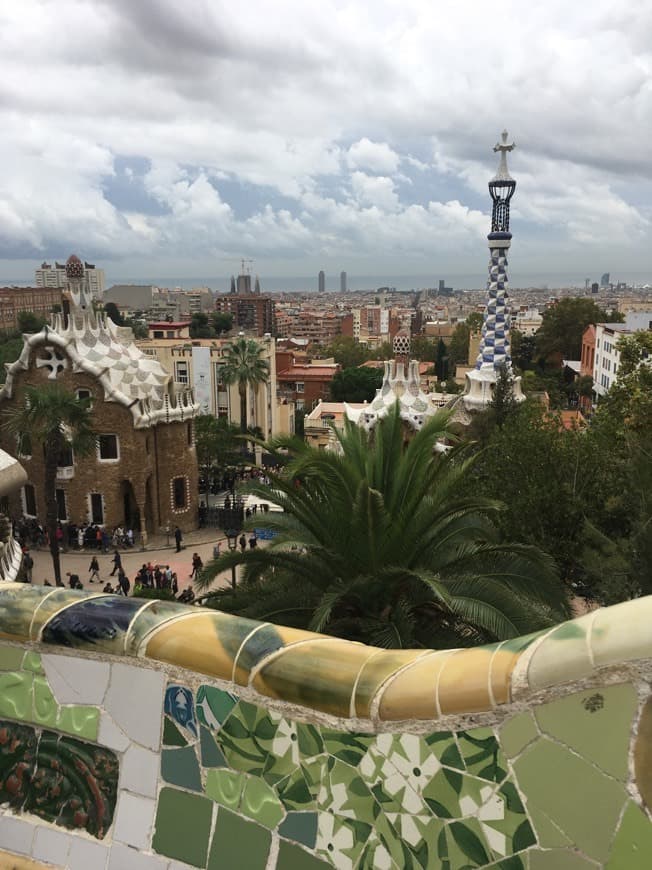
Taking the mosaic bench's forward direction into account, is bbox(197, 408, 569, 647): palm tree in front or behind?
behind

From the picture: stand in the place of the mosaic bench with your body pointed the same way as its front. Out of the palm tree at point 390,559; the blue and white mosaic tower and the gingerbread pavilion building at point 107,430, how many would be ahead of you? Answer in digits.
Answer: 0

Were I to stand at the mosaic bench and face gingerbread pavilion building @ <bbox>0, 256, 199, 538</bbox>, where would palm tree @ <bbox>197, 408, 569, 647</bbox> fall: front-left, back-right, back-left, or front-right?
front-right

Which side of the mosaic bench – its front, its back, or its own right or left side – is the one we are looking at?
front

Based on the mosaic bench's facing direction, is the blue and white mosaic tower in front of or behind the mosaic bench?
behind

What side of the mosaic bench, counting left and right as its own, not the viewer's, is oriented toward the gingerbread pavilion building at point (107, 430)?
back

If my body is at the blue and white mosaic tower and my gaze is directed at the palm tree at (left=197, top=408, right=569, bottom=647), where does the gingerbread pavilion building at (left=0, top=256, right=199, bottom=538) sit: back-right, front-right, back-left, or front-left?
front-right
